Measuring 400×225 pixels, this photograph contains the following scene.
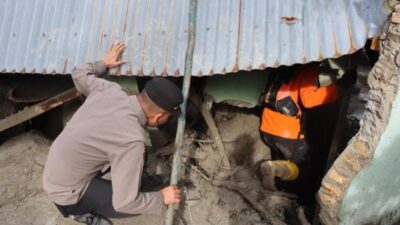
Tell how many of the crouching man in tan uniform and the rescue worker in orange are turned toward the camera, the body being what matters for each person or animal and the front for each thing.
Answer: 0

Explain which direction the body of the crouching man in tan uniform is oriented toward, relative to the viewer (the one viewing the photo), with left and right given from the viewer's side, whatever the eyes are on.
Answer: facing away from the viewer and to the right of the viewer

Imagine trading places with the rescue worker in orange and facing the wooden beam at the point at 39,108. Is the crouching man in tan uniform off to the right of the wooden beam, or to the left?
left

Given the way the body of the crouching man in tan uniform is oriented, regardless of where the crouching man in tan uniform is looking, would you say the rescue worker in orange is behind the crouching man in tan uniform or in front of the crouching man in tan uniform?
in front

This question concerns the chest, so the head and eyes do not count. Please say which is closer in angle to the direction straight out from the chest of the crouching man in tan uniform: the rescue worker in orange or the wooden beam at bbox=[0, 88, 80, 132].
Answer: the rescue worker in orange
